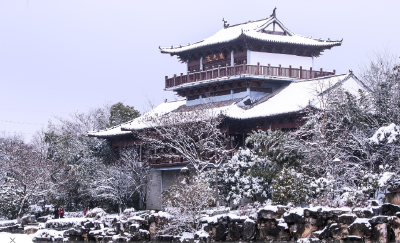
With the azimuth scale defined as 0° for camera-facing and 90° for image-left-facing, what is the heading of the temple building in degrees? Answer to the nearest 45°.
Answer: approximately 45°

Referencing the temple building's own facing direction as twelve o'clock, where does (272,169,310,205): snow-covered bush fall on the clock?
The snow-covered bush is roughly at 10 o'clock from the temple building.

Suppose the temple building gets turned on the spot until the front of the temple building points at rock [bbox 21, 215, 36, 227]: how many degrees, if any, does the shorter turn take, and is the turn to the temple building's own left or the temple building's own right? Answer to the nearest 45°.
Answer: approximately 45° to the temple building's own right

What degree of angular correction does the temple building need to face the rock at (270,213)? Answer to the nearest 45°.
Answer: approximately 45° to its left

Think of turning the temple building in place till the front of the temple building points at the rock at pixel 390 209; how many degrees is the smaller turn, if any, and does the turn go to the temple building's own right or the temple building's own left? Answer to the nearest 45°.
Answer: approximately 45° to the temple building's own left

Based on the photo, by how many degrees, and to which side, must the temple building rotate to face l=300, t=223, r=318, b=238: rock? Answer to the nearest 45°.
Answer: approximately 45° to its left

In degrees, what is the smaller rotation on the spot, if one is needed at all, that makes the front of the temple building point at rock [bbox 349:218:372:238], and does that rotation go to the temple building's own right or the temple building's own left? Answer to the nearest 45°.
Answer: approximately 45° to the temple building's own left

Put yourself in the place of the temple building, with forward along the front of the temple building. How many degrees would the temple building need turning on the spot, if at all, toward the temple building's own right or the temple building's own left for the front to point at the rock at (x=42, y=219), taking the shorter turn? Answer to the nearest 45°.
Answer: approximately 45° to the temple building's own right

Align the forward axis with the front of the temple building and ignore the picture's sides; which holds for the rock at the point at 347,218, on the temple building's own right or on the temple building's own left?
on the temple building's own left

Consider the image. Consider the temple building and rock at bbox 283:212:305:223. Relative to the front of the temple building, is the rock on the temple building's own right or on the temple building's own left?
on the temple building's own left

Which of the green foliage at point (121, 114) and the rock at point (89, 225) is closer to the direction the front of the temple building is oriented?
the rock

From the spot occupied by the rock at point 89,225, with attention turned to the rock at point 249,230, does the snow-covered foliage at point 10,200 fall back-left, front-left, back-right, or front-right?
back-left
